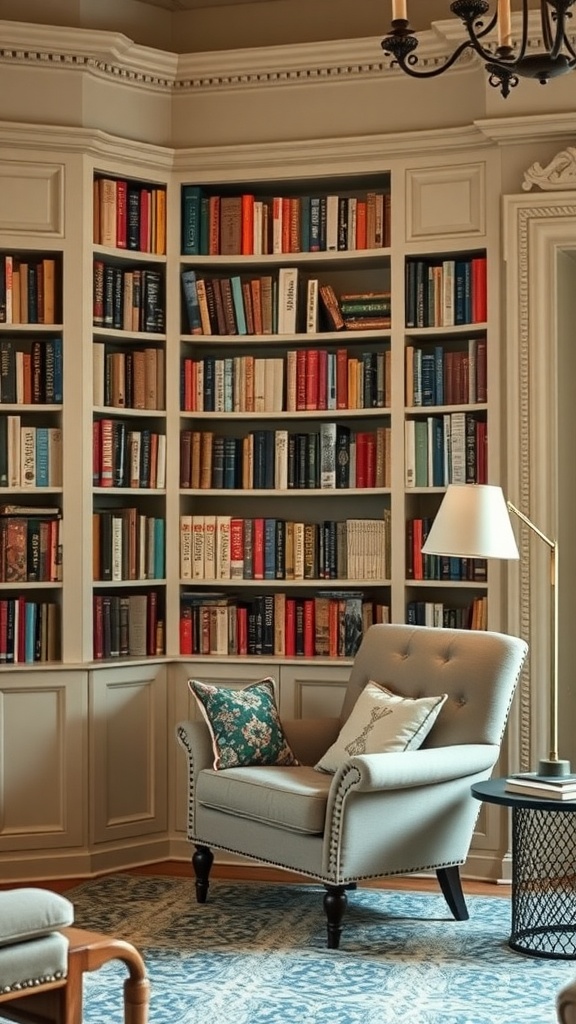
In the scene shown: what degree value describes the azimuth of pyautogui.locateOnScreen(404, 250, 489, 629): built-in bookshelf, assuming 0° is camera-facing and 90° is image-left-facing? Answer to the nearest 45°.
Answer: approximately 0°

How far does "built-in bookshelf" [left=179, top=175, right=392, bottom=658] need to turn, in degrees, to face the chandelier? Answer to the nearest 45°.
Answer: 0° — it already faces it

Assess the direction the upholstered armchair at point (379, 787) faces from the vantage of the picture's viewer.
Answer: facing the viewer and to the left of the viewer

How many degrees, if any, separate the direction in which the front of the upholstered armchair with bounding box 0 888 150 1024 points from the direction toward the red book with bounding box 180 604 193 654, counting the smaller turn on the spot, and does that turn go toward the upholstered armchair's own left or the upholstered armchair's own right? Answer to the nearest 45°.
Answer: approximately 135° to the upholstered armchair's own left

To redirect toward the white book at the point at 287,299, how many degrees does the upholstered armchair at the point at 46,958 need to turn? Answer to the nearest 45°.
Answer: approximately 135° to its left

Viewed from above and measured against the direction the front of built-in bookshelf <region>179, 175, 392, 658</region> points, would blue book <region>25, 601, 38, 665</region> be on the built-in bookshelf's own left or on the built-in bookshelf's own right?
on the built-in bookshelf's own right

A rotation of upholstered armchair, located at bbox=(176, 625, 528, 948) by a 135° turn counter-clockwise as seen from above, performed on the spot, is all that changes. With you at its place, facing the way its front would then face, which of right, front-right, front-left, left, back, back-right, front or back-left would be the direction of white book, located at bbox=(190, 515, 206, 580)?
back-left

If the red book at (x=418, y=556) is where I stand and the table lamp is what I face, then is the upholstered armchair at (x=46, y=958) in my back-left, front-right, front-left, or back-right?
front-right

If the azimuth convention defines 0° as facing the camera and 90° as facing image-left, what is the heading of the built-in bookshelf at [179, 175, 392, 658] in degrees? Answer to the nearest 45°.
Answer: approximately 0°

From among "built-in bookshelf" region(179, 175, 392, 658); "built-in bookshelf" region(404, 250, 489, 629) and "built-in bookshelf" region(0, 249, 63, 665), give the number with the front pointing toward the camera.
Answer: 3

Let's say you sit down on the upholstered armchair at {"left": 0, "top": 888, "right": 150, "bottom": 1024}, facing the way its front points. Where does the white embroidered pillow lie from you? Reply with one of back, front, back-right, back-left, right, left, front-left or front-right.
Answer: left

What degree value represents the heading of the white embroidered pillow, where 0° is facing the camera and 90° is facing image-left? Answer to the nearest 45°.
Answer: approximately 45°
